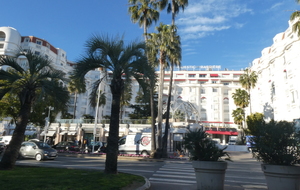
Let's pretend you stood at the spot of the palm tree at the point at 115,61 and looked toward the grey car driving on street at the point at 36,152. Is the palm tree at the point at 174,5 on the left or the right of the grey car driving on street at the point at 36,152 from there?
right

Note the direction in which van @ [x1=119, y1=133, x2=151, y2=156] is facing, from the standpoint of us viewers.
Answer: facing to the left of the viewer

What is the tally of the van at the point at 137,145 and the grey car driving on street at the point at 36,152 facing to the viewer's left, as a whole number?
1

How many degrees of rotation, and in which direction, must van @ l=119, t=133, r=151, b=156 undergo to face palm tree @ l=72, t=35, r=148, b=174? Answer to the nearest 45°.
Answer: approximately 90° to its left

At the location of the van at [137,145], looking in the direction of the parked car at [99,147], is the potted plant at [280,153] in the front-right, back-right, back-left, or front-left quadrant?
back-left
